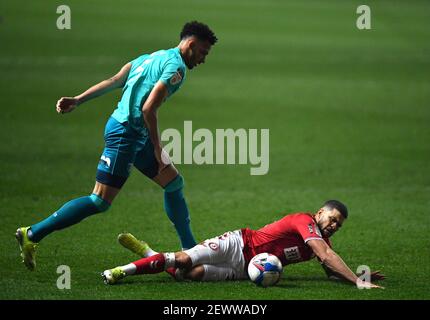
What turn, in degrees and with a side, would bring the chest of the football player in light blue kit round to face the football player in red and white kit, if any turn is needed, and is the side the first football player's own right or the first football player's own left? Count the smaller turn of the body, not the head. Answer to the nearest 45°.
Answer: approximately 45° to the first football player's own right
